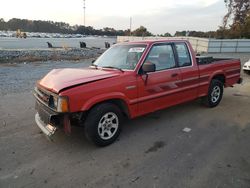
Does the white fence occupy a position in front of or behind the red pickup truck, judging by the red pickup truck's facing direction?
behind

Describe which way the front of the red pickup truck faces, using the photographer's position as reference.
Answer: facing the viewer and to the left of the viewer
